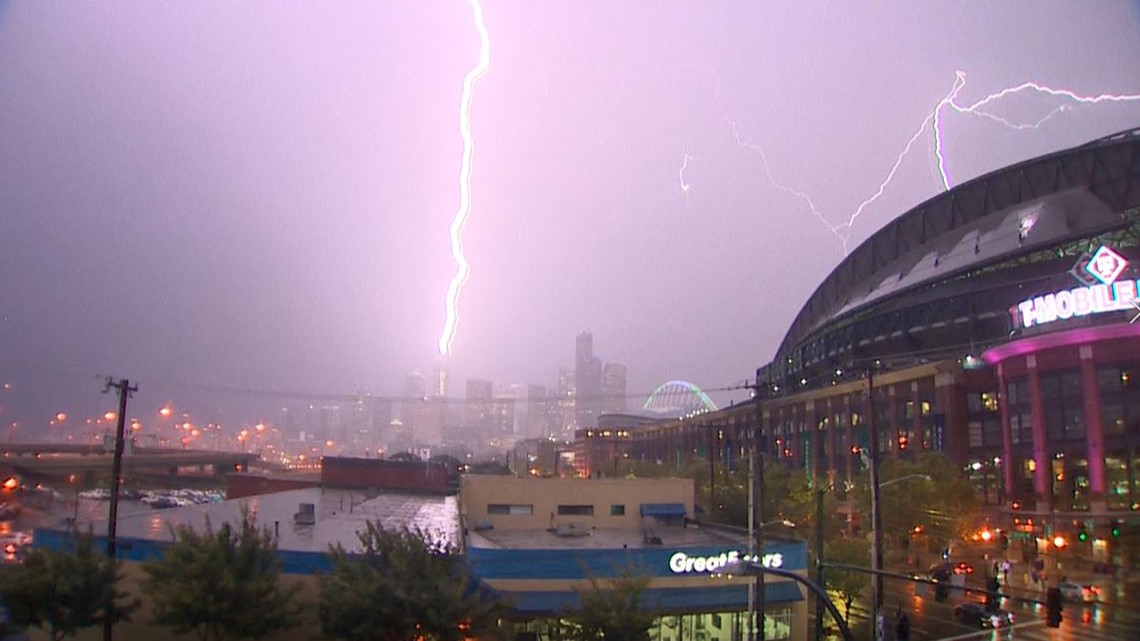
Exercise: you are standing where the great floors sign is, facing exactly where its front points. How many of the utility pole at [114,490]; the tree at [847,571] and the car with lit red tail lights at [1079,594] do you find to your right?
1

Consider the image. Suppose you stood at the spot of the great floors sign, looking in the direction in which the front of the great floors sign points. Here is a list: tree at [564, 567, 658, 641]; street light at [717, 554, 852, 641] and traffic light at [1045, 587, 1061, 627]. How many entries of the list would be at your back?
0

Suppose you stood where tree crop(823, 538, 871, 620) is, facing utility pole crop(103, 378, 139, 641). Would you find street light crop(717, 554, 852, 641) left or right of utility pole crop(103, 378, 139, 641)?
left

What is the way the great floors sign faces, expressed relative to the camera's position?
facing the viewer

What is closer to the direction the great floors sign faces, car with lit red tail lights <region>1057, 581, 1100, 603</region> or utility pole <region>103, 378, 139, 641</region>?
the utility pole

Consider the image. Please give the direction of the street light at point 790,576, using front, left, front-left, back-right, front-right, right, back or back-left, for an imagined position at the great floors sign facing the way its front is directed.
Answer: front

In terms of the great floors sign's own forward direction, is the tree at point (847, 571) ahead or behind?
behind

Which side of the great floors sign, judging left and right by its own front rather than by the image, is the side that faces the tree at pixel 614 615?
front

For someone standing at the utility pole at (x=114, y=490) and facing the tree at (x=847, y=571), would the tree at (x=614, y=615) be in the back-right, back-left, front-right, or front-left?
front-right

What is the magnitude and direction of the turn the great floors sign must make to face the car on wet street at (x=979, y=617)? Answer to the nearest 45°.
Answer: approximately 135° to its left

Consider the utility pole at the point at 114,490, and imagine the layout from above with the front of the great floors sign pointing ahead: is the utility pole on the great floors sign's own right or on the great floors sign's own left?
on the great floors sign's own right
